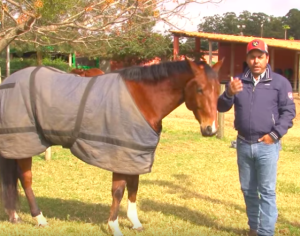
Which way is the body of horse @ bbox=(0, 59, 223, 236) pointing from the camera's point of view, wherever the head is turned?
to the viewer's right

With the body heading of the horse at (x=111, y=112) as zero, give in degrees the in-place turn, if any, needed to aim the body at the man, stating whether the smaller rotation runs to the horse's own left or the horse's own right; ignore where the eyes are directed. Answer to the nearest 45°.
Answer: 0° — it already faces them

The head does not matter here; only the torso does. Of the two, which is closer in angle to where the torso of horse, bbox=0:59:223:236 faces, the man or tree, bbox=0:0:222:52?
the man

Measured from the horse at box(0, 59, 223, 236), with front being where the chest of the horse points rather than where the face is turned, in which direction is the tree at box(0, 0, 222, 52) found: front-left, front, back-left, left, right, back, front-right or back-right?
left
